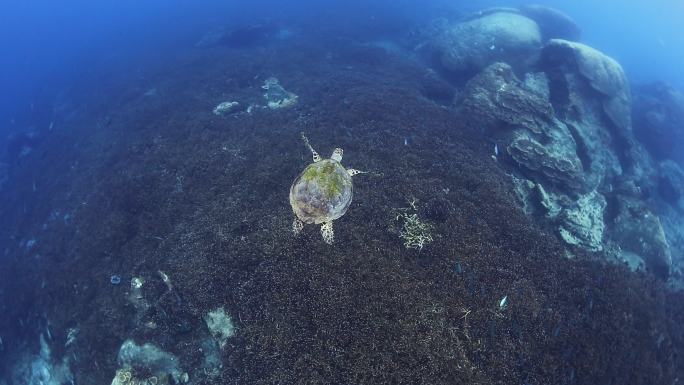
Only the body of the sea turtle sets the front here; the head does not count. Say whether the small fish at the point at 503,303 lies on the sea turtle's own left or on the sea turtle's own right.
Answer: on the sea turtle's own right

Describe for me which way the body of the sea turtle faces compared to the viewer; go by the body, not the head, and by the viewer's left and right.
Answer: facing away from the viewer

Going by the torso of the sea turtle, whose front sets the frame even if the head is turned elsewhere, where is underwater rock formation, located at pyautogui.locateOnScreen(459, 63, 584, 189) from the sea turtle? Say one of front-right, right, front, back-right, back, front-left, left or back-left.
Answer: front-right

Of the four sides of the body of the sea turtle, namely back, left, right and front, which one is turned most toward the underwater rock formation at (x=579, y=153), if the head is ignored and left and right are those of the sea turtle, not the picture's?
right

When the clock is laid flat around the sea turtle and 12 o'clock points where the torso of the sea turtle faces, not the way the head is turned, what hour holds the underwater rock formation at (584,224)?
The underwater rock formation is roughly at 3 o'clock from the sea turtle.

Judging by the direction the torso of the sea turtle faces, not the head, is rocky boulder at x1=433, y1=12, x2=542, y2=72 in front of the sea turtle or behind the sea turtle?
in front

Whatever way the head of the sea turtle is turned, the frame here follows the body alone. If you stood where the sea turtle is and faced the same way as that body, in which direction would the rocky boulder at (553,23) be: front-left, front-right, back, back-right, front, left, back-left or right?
front-right

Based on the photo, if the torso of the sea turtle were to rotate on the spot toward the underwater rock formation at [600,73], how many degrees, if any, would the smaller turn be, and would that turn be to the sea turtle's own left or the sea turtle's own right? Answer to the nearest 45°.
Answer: approximately 45° to the sea turtle's own right

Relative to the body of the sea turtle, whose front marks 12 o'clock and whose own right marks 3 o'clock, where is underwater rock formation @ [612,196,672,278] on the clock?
The underwater rock formation is roughly at 3 o'clock from the sea turtle.
